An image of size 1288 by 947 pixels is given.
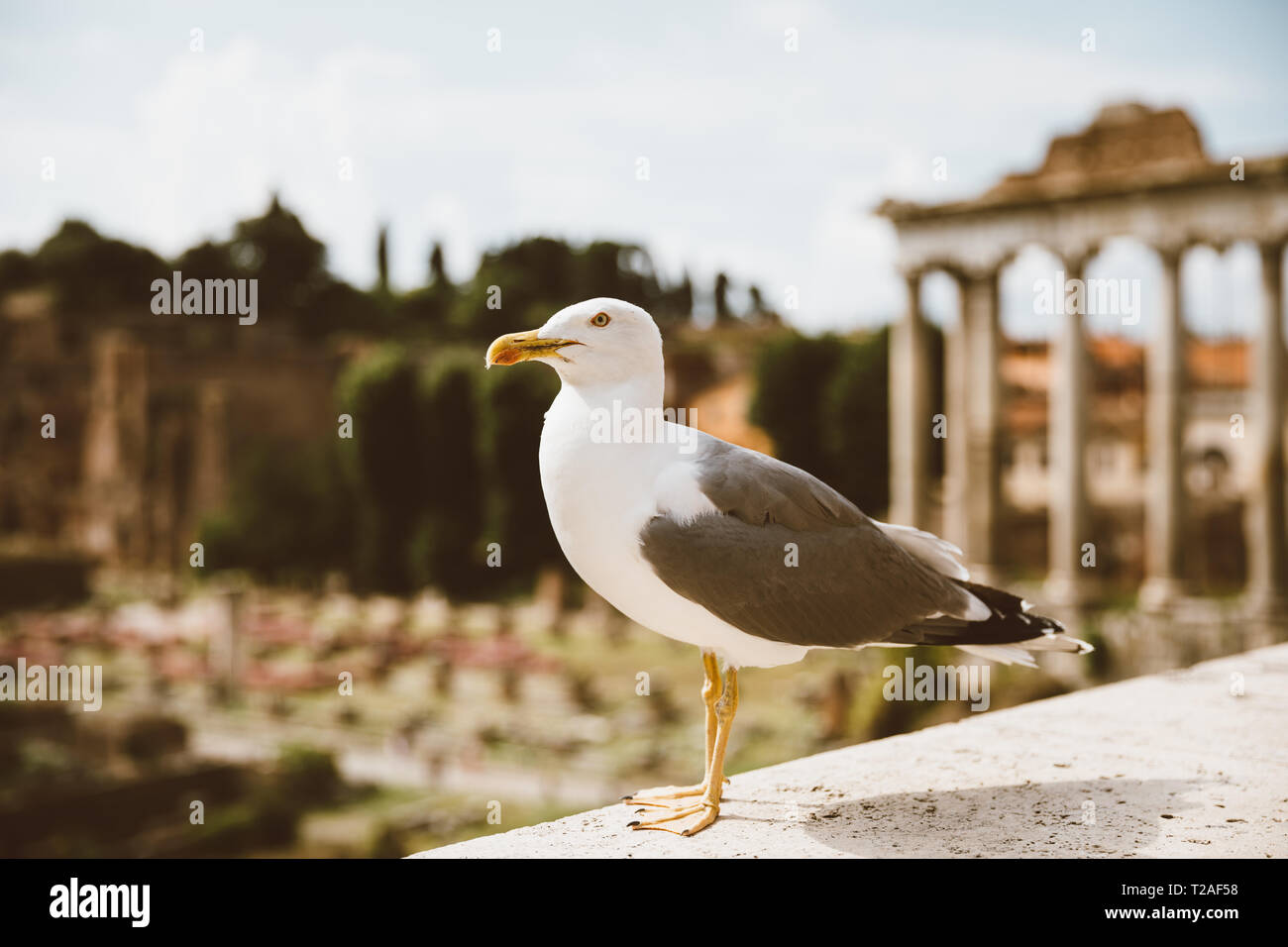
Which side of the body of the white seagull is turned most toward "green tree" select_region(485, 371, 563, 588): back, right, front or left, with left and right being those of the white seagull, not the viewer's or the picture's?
right

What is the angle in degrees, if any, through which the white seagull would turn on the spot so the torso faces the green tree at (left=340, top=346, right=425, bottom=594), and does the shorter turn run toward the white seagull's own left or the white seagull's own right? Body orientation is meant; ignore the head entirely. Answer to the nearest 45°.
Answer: approximately 90° to the white seagull's own right

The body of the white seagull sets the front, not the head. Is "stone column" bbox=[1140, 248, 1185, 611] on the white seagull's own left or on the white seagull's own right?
on the white seagull's own right

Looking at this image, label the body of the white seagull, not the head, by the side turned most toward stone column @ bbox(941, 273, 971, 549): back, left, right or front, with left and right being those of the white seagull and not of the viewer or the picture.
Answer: right

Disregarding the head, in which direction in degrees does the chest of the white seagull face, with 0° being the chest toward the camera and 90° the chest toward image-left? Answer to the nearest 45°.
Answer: approximately 90°

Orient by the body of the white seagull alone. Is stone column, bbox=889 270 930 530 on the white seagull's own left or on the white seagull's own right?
on the white seagull's own right

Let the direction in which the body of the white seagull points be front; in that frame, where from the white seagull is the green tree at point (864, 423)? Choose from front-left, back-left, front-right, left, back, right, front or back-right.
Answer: right

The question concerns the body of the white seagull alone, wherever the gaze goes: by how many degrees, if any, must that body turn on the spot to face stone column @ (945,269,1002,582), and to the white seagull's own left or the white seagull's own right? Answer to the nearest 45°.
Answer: approximately 90° to the white seagull's own right

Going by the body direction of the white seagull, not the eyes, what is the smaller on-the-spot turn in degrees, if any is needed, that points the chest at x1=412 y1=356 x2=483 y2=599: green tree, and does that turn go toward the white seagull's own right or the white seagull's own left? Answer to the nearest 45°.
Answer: approximately 90° to the white seagull's own right

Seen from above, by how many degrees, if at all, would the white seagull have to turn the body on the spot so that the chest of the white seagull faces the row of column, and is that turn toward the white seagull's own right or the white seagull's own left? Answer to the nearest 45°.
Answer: approximately 90° to the white seagull's own right

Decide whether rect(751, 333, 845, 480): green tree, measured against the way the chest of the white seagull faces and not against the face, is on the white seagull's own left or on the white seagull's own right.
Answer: on the white seagull's own right
